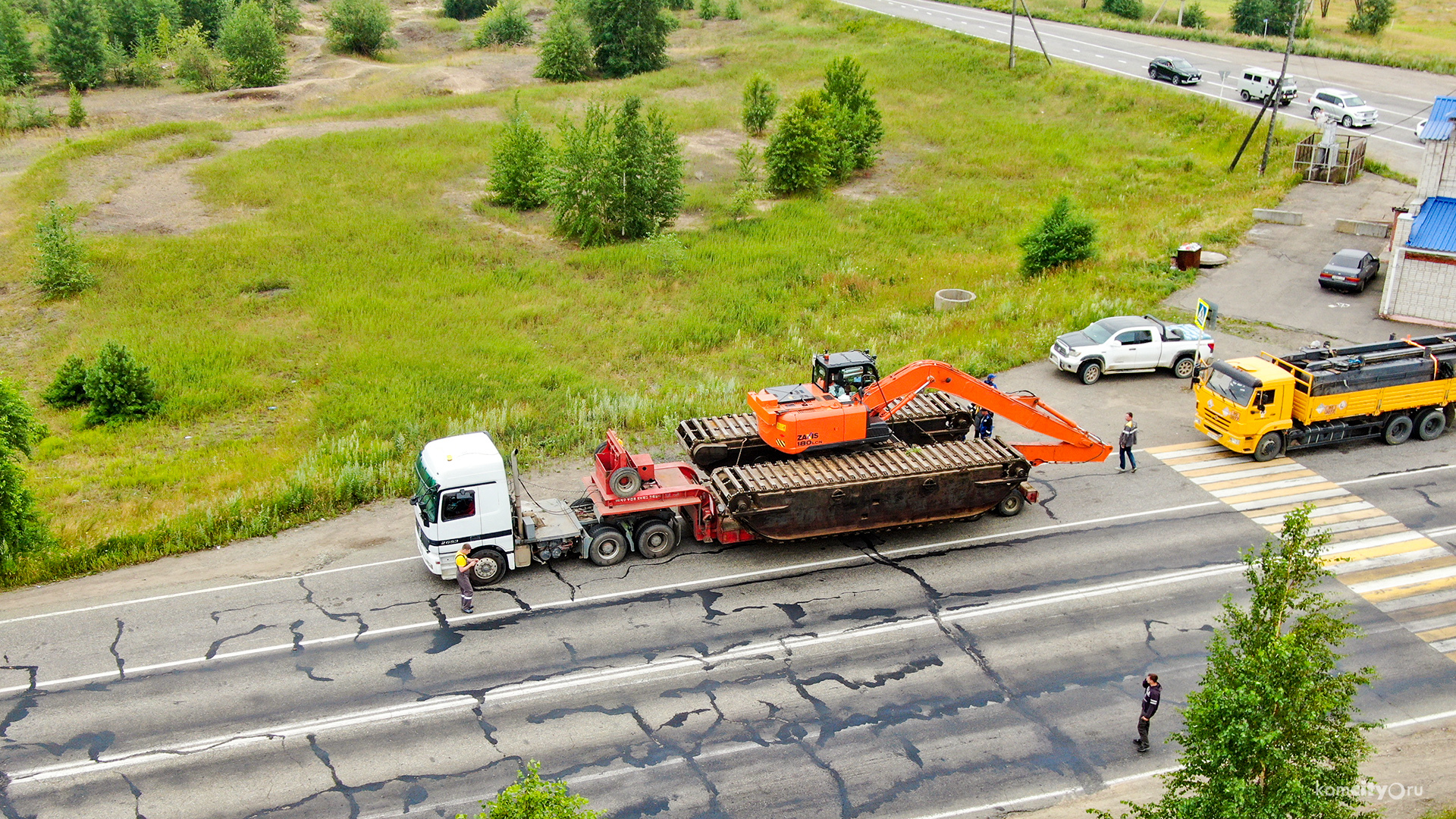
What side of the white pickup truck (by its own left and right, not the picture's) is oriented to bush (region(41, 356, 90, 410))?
front

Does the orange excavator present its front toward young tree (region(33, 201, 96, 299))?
no

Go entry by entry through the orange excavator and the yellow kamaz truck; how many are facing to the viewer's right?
1

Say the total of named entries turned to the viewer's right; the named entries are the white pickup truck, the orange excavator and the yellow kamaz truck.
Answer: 1

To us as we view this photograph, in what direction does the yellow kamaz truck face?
facing the viewer and to the left of the viewer

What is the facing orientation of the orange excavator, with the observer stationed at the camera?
facing to the right of the viewer

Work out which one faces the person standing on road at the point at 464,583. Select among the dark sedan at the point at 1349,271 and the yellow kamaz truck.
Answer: the yellow kamaz truck

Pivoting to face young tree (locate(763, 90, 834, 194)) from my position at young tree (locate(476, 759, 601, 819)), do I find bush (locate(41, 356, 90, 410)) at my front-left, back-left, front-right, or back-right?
front-left

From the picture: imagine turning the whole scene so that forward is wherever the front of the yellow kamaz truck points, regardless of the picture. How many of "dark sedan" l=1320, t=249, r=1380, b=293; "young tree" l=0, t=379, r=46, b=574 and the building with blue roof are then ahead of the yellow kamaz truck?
1

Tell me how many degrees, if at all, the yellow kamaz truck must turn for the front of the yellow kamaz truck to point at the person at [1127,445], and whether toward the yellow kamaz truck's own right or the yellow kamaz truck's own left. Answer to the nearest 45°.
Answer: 0° — it already faces them

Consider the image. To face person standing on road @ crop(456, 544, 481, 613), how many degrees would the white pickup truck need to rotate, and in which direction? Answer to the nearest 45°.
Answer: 0° — it already faces them

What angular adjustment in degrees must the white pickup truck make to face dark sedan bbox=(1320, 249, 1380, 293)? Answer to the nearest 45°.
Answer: approximately 180°

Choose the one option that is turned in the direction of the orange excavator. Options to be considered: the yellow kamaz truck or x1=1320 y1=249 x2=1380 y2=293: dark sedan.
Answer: the yellow kamaz truck

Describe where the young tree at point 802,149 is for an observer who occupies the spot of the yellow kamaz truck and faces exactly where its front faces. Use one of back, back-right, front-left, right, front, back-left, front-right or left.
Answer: right

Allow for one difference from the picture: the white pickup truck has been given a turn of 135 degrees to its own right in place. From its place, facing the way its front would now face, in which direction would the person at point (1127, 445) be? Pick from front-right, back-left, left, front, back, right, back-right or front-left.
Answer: back
